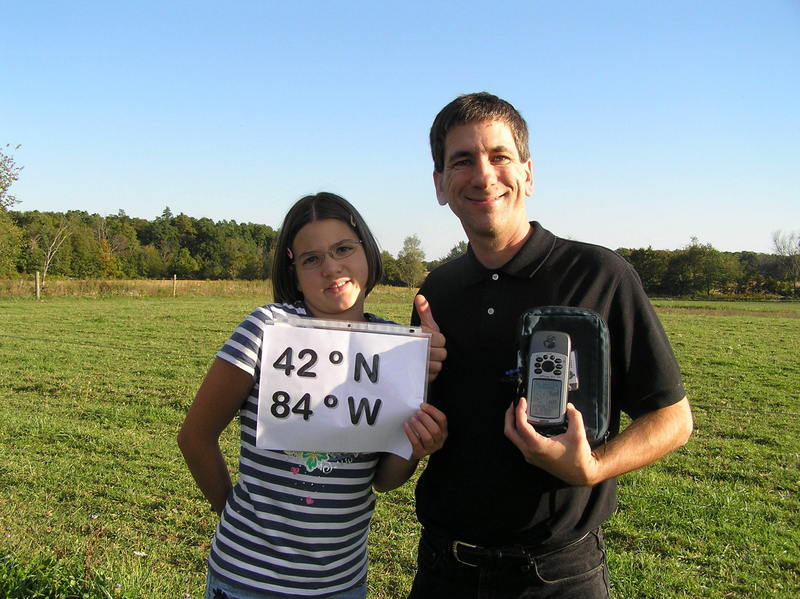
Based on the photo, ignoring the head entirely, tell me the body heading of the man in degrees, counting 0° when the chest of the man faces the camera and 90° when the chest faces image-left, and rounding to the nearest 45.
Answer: approximately 45°

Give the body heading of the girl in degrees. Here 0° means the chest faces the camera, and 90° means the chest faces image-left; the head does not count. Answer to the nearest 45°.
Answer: approximately 0°

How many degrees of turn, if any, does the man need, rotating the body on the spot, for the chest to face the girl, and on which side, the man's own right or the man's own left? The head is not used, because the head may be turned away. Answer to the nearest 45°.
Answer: approximately 45° to the man's own right

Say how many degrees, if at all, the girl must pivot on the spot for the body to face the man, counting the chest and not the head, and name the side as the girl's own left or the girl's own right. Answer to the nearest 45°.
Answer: approximately 90° to the girl's own left

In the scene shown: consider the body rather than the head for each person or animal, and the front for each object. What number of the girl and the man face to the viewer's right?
0
